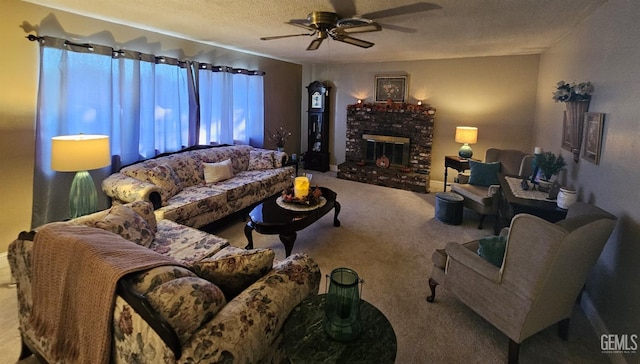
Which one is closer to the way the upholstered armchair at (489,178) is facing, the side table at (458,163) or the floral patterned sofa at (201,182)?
the floral patterned sofa

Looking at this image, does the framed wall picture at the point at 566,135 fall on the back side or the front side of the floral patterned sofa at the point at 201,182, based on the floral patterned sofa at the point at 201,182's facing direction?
on the front side

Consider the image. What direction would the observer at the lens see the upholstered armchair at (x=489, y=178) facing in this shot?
facing the viewer and to the left of the viewer

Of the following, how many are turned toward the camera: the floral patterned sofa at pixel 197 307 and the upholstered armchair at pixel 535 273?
0

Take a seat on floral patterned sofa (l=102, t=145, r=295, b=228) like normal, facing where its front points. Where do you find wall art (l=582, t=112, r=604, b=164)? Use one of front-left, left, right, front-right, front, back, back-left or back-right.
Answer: front

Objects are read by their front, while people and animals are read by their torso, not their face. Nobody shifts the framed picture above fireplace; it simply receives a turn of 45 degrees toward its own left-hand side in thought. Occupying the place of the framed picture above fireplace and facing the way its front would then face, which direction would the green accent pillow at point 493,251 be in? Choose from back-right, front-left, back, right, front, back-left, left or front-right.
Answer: front-right

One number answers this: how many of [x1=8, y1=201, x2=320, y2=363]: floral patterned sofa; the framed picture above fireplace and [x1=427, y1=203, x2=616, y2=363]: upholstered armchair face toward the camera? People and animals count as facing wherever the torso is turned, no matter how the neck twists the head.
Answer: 1

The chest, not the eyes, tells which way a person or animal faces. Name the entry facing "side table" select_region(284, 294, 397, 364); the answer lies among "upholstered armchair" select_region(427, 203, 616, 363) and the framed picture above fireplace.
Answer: the framed picture above fireplace

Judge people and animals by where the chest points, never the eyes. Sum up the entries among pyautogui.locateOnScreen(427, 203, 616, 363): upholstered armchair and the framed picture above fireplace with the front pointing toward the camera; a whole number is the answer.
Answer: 1

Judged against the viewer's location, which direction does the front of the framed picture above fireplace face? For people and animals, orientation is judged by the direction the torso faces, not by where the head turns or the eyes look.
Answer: facing the viewer

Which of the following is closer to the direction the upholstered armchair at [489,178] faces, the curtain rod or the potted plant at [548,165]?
the curtain rod

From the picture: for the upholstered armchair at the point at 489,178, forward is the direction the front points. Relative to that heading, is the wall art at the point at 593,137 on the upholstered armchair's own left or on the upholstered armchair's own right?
on the upholstered armchair's own left

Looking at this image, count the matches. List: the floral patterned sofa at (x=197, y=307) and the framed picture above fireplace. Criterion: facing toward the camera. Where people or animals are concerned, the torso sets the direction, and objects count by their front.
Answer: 1

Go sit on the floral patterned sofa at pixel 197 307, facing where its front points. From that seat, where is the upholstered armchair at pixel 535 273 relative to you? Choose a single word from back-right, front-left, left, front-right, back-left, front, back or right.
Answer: front-right

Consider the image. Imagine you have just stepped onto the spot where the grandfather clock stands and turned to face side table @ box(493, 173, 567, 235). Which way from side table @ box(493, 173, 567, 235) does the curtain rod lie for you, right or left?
right
